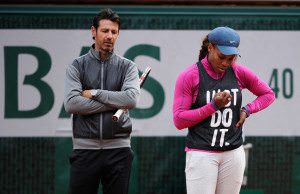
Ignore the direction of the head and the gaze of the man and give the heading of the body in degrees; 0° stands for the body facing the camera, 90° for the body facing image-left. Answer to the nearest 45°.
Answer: approximately 0°

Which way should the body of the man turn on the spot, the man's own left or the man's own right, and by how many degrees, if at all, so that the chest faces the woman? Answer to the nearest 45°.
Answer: approximately 90° to the man's own left
